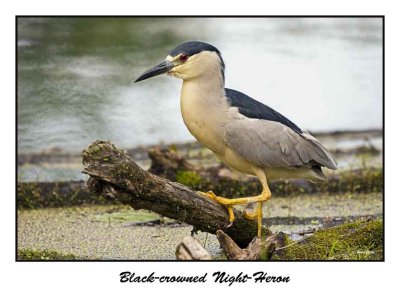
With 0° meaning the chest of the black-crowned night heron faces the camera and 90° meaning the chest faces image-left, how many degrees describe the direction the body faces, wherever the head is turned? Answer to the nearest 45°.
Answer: approximately 90°

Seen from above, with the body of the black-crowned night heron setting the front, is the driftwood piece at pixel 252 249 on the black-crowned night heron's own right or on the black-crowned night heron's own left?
on the black-crowned night heron's own left

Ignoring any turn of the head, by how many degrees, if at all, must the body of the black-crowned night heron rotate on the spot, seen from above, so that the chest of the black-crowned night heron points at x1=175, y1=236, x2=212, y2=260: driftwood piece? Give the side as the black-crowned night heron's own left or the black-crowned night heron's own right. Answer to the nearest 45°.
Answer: approximately 90° to the black-crowned night heron's own left
